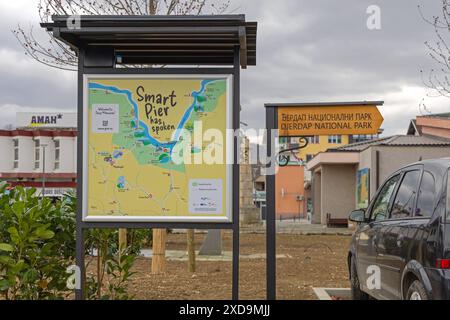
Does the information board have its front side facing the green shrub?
no

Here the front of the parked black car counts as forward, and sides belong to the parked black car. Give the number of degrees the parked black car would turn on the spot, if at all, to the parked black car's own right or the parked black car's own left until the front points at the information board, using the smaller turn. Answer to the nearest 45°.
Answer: approximately 45° to the parked black car's own left

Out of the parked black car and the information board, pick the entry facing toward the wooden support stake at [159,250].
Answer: the parked black car

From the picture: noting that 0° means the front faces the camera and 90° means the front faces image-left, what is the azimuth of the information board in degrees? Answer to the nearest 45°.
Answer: approximately 0°

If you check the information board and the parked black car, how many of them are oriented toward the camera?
1

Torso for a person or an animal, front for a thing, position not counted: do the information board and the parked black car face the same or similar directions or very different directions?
very different directions

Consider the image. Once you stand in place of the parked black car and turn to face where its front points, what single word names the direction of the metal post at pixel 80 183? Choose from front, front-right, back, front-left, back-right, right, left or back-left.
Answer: front-left

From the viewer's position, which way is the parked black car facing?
facing away from the viewer and to the left of the viewer

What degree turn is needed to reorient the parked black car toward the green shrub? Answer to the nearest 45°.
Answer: approximately 45° to its left

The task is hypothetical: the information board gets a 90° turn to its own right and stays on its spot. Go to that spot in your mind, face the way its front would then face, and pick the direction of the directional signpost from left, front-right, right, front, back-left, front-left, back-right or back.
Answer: back

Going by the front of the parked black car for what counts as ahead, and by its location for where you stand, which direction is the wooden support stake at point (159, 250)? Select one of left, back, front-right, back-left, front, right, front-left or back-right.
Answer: front

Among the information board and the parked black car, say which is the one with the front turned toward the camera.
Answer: the information board

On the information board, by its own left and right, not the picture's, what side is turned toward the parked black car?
left

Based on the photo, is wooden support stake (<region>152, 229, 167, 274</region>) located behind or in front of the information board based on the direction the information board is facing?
behind
